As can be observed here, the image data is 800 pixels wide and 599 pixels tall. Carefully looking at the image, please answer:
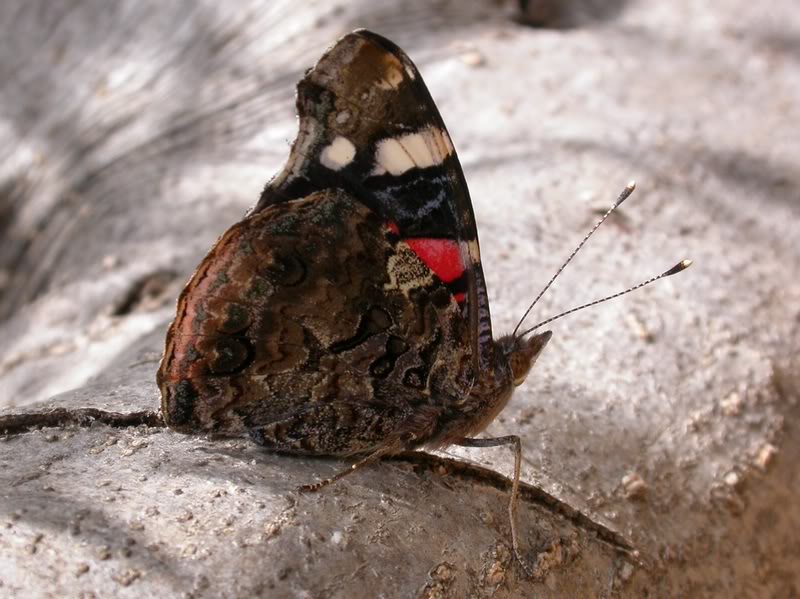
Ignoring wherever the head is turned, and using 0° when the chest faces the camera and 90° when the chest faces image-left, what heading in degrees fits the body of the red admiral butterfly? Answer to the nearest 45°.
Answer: approximately 270°
